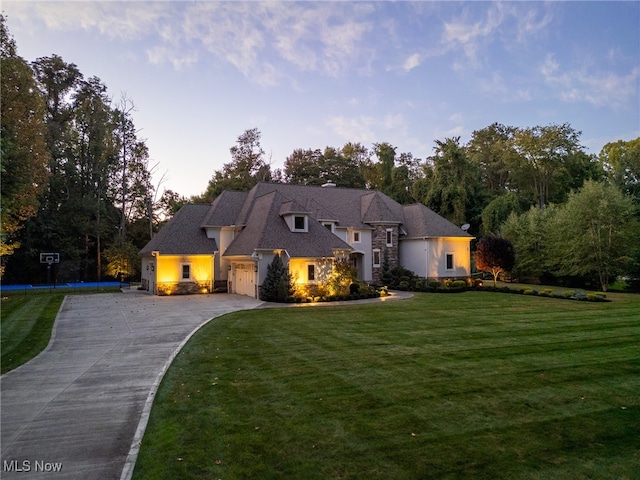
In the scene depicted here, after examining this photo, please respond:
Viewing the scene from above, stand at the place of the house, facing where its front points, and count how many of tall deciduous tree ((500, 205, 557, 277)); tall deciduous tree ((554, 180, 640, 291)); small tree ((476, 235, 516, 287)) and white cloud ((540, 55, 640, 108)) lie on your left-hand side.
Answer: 4

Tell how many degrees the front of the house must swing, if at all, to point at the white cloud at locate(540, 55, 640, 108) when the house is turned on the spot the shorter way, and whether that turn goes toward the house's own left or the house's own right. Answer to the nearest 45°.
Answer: approximately 90° to the house's own left

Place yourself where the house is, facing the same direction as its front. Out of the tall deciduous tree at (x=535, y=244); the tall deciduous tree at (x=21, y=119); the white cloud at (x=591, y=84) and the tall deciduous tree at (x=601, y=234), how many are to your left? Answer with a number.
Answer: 3

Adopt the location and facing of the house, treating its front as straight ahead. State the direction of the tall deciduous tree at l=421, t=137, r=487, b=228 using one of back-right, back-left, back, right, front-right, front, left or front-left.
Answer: back-left

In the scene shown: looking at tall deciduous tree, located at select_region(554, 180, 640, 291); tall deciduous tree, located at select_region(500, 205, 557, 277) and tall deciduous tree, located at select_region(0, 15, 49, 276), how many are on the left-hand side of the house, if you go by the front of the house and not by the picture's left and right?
2

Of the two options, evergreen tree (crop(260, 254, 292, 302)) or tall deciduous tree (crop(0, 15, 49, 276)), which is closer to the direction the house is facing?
the evergreen tree

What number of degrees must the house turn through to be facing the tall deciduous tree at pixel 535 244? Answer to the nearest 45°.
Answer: approximately 90° to its left

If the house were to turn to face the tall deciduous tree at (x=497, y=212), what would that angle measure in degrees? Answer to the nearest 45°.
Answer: approximately 135° to its left

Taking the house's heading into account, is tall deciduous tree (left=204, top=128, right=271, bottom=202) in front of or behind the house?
behind

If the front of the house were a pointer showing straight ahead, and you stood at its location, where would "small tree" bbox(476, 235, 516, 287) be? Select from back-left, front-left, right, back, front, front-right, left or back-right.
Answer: left

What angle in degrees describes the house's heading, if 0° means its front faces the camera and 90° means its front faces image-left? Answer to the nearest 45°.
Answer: approximately 0°

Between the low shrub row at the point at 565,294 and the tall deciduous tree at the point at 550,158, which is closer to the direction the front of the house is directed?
the low shrub row

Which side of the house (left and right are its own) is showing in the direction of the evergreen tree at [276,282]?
front
